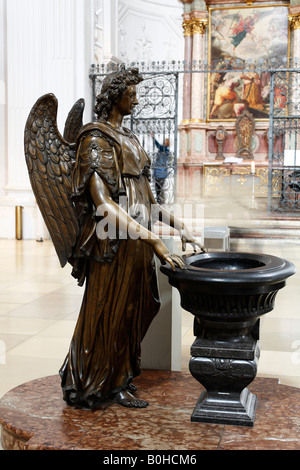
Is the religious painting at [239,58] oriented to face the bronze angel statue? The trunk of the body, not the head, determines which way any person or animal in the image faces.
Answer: yes

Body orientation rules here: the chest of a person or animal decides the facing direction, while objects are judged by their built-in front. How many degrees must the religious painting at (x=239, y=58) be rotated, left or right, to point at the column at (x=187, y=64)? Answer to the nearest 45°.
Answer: approximately 90° to its right

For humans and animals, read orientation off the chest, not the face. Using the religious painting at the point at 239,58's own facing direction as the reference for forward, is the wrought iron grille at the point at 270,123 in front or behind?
in front

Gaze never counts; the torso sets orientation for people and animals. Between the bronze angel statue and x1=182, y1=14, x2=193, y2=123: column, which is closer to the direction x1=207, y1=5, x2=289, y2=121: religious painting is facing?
the bronze angel statue

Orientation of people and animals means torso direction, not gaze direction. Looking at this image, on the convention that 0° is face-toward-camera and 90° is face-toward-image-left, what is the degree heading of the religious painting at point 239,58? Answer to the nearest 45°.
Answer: approximately 0°

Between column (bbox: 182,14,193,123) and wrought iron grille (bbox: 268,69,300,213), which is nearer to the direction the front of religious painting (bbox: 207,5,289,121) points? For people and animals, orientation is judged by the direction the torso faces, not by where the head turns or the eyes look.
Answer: the wrought iron grille

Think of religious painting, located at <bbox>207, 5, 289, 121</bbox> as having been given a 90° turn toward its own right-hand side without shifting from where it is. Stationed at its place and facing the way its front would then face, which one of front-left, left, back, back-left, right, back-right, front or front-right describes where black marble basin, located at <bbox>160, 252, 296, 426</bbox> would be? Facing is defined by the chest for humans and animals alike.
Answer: left

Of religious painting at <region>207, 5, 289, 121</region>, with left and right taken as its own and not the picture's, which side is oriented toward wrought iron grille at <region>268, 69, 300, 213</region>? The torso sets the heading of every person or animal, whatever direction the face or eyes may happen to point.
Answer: front
